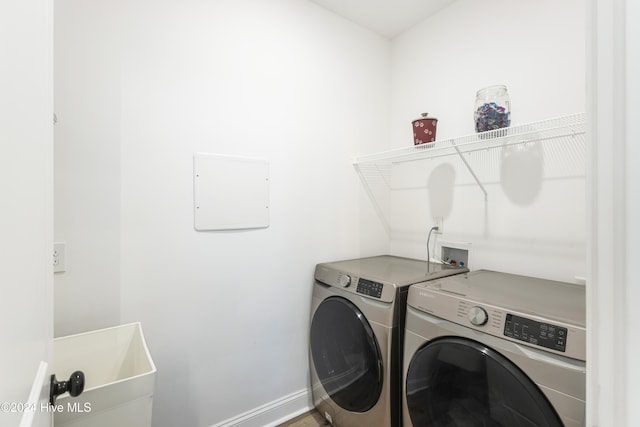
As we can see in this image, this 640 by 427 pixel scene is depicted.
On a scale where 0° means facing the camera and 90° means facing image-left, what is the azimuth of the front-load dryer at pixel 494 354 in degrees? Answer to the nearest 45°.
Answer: approximately 45°

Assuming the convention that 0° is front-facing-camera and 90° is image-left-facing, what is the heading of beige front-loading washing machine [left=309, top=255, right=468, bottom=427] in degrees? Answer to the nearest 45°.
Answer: approximately 45°
